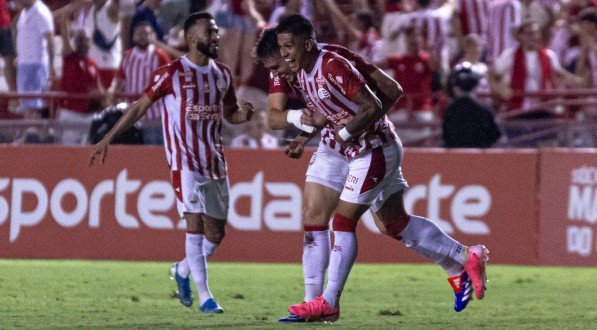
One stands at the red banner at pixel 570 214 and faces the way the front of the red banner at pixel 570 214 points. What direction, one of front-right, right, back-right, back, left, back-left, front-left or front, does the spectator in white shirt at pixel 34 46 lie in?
right

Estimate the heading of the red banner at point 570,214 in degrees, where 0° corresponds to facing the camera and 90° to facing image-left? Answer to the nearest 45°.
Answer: approximately 0°

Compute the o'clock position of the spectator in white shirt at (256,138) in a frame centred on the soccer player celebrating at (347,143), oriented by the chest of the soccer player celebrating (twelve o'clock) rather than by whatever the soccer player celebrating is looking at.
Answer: The spectator in white shirt is roughly at 4 o'clock from the soccer player celebrating.

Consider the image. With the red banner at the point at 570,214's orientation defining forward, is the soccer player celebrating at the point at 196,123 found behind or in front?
in front

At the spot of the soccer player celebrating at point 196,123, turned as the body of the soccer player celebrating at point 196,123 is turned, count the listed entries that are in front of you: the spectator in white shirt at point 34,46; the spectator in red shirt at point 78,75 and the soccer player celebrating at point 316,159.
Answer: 1

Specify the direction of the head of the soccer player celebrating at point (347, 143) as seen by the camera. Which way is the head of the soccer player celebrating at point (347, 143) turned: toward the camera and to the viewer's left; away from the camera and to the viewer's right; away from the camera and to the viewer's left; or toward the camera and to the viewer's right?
toward the camera and to the viewer's left

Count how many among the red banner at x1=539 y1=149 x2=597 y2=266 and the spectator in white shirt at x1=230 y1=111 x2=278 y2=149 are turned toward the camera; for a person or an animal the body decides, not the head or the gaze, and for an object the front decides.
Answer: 2

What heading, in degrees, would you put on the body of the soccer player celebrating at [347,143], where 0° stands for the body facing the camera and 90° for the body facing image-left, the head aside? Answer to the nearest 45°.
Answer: approximately 45°

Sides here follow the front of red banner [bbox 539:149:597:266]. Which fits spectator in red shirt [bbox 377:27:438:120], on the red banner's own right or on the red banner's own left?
on the red banner's own right

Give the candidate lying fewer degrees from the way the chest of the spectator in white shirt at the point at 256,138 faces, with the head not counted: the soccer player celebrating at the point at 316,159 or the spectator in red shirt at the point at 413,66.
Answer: the soccer player celebrating
